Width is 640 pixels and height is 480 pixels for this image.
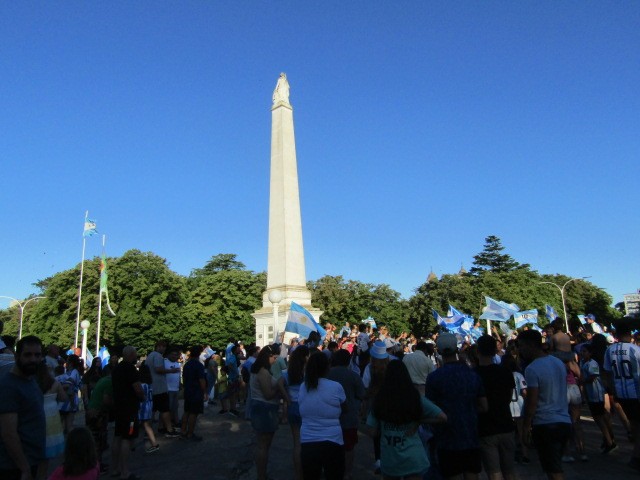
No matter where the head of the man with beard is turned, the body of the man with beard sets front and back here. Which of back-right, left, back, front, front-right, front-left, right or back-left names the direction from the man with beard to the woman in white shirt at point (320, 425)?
front-left

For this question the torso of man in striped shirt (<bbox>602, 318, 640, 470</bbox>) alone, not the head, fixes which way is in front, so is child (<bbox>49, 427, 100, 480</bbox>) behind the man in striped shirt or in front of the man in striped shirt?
behind

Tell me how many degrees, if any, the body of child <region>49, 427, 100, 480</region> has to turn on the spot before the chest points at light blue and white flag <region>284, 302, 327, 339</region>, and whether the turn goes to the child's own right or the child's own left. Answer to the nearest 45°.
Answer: approximately 45° to the child's own right

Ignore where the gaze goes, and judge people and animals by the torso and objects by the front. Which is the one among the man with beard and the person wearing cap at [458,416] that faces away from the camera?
the person wearing cap

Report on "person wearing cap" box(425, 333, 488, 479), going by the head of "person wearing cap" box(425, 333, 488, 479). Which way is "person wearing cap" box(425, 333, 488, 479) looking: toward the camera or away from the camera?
away from the camera

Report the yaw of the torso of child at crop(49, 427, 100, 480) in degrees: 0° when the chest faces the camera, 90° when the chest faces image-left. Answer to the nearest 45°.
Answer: approximately 180°

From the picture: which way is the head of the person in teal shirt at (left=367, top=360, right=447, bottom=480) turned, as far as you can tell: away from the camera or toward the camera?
away from the camera

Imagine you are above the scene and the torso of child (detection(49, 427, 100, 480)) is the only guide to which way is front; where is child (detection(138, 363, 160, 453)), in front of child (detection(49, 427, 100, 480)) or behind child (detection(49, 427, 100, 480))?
in front

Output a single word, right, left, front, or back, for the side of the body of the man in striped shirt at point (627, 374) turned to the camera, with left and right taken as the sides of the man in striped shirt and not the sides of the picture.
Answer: back

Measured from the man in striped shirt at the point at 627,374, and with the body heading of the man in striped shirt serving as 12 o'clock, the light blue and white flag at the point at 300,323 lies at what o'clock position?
The light blue and white flag is roughly at 10 o'clock from the man in striped shirt.

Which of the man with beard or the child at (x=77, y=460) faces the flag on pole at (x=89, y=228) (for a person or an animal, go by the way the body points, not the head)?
the child

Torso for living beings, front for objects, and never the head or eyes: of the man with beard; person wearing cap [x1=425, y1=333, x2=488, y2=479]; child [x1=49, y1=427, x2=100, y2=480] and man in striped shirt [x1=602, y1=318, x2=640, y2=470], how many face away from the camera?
3

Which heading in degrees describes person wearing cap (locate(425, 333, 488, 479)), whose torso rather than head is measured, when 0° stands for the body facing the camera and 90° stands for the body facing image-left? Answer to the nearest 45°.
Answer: approximately 180°

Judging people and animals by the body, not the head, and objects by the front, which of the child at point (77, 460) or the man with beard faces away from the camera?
the child

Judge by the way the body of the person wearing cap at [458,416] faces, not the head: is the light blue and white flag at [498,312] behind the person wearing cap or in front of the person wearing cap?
in front

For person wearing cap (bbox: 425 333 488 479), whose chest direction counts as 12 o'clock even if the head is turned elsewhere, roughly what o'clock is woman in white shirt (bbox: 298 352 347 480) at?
The woman in white shirt is roughly at 9 o'clock from the person wearing cap.

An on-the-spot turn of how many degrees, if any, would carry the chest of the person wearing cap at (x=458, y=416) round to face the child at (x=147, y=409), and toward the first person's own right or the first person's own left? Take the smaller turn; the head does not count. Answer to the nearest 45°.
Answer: approximately 45° to the first person's own left

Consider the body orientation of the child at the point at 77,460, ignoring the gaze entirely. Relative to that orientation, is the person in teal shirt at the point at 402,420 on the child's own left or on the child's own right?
on the child's own right

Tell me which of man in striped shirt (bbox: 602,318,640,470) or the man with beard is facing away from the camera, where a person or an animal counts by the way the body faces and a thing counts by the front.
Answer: the man in striped shirt

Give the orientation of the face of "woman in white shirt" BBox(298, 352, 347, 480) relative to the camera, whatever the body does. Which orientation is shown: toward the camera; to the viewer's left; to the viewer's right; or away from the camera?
away from the camera

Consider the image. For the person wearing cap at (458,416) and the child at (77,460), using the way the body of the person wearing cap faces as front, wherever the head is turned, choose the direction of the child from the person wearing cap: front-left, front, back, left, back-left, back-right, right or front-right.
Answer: back-left
